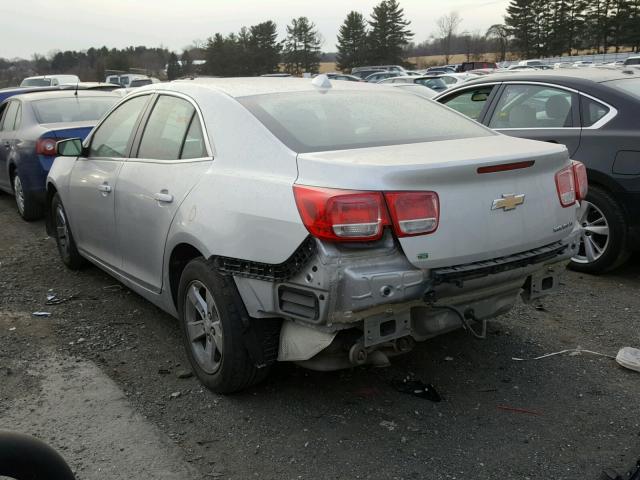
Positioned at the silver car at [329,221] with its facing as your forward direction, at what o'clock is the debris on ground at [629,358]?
The debris on ground is roughly at 4 o'clock from the silver car.

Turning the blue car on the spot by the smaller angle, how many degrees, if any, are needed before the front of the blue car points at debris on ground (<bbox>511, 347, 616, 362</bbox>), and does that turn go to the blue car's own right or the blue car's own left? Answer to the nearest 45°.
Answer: approximately 180°

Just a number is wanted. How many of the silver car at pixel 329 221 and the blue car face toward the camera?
0

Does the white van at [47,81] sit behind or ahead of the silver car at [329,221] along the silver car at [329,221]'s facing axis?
ahead

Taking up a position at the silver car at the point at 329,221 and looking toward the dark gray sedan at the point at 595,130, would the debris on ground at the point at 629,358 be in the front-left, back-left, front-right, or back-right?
front-right

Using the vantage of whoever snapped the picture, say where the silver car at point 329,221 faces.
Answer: facing away from the viewer and to the left of the viewer

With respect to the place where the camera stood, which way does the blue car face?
facing away from the viewer and to the left of the viewer
